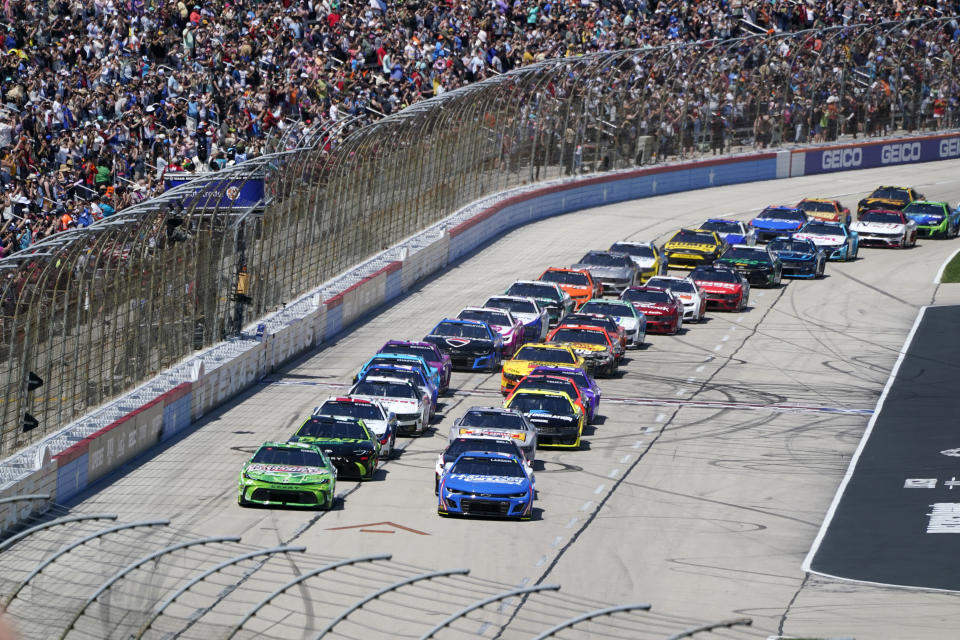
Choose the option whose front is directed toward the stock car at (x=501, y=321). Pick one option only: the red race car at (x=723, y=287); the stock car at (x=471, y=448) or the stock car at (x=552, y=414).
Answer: the red race car

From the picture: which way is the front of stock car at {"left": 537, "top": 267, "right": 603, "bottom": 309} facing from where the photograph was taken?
facing the viewer and to the left of the viewer

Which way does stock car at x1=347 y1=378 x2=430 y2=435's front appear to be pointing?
toward the camera

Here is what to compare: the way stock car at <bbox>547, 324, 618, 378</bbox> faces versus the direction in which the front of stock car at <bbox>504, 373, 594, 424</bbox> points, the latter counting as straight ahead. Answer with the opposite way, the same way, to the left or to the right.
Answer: the same way

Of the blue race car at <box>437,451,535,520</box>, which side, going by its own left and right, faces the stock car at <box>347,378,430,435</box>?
back

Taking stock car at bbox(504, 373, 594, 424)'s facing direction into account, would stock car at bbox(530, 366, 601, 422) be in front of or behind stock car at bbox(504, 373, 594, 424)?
behind

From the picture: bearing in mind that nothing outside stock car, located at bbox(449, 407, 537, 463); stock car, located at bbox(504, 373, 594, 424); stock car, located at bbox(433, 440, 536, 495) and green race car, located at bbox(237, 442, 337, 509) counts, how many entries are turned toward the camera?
4

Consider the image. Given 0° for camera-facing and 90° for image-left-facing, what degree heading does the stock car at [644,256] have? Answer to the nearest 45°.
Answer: approximately 45°

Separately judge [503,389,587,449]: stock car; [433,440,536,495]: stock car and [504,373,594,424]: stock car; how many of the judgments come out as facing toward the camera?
3

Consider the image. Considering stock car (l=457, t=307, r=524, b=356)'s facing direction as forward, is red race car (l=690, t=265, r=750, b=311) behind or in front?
behind

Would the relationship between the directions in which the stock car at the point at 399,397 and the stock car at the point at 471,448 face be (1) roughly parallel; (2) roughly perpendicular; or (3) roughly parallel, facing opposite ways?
roughly parallel

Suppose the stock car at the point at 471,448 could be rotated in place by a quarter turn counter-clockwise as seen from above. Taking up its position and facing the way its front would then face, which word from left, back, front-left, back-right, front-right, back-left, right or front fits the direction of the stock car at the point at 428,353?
left

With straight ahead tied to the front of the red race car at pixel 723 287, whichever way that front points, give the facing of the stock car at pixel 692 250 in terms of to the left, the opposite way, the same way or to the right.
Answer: the same way

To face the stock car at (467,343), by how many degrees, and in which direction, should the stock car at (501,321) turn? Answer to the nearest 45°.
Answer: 0° — it already faces it

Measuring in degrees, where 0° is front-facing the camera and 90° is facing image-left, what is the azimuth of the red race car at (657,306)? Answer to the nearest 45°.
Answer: approximately 45°

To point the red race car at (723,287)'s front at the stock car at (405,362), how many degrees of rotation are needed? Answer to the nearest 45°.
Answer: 0° — it already faces it

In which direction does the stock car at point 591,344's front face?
toward the camera

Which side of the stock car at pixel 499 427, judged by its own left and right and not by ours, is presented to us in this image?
front

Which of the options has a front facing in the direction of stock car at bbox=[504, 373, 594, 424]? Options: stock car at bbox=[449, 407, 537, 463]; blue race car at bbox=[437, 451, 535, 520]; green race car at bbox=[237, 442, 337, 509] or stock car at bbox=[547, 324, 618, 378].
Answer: stock car at bbox=[547, 324, 618, 378]

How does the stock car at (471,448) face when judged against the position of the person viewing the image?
facing the viewer

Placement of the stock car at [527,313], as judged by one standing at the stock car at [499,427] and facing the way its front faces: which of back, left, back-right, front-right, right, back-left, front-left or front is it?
back
